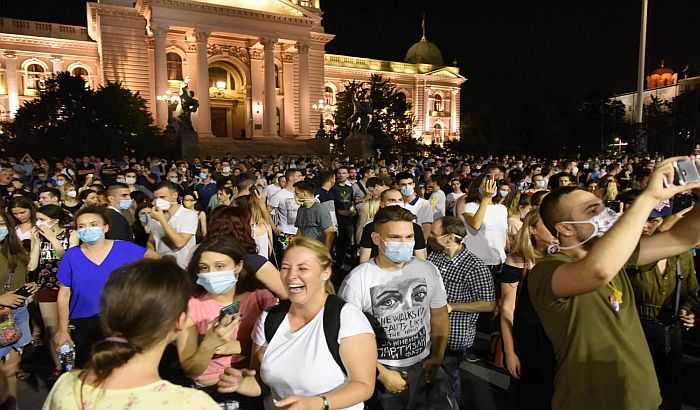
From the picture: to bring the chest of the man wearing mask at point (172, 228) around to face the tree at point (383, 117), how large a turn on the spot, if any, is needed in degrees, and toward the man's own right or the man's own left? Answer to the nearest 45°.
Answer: approximately 180°

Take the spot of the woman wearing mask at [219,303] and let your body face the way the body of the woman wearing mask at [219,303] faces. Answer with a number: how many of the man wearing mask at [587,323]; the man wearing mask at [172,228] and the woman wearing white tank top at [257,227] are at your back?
2

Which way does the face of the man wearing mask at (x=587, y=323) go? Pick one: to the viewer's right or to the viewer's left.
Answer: to the viewer's right

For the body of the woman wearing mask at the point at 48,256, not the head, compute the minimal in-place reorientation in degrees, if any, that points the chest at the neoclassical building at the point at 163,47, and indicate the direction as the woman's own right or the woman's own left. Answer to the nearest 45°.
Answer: approximately 135° to the woman's own right

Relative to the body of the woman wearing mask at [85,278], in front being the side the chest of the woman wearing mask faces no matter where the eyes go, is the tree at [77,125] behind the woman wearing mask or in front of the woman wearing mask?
behind
